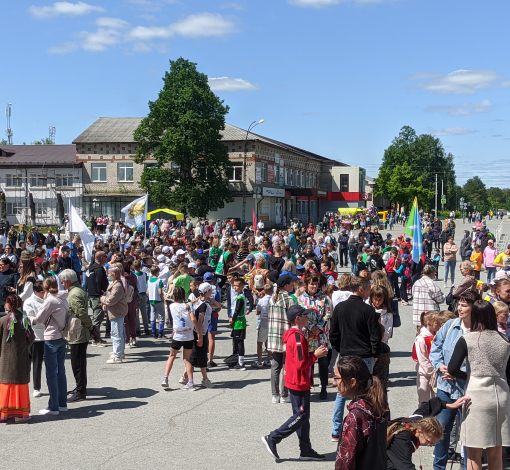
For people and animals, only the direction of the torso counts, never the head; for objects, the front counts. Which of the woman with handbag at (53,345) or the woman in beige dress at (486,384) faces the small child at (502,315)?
the woman in beige dress

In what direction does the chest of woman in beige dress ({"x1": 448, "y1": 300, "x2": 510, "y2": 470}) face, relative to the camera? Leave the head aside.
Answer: away from the camera

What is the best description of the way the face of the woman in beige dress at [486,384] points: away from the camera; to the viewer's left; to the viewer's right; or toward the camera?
away from the camera

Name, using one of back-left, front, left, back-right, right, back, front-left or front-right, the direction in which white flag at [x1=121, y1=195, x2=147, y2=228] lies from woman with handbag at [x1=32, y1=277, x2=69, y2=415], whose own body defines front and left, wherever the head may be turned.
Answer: front-right

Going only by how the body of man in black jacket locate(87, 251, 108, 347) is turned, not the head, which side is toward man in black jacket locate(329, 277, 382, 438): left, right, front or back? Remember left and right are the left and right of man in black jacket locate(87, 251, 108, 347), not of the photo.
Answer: right
